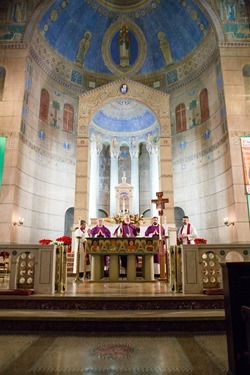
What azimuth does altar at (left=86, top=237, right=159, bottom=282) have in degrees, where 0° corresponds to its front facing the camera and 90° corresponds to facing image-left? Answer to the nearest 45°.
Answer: approximately 0°

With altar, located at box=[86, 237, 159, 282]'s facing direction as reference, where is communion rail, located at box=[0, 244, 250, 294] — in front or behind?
in front

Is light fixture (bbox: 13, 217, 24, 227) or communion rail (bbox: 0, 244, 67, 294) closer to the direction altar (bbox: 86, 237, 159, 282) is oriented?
the communion rail

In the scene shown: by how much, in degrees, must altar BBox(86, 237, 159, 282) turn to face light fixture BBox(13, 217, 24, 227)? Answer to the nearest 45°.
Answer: approximately 135° to its right

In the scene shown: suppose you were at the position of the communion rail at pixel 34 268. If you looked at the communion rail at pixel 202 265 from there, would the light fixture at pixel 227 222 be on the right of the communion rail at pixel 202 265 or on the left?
left

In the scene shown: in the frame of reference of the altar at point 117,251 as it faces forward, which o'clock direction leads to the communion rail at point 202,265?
The communion rail is roughly at 11 o'clock from the altar.

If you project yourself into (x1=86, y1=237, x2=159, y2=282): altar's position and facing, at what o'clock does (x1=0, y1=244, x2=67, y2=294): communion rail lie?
The communion rail is roughly at 1 o'clock from the altar.

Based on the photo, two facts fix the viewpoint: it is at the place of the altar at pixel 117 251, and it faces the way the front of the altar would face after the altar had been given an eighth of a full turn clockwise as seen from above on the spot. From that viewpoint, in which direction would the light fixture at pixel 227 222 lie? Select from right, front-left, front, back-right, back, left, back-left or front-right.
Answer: back

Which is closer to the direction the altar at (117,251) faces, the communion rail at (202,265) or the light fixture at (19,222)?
the communion rail
